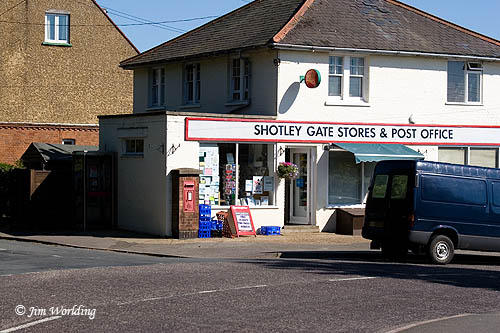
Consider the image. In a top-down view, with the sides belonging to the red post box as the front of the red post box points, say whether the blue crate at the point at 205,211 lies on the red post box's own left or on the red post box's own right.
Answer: on the red post box's own left

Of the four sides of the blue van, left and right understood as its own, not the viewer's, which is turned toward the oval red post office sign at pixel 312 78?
left

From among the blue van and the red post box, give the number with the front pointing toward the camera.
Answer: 1
